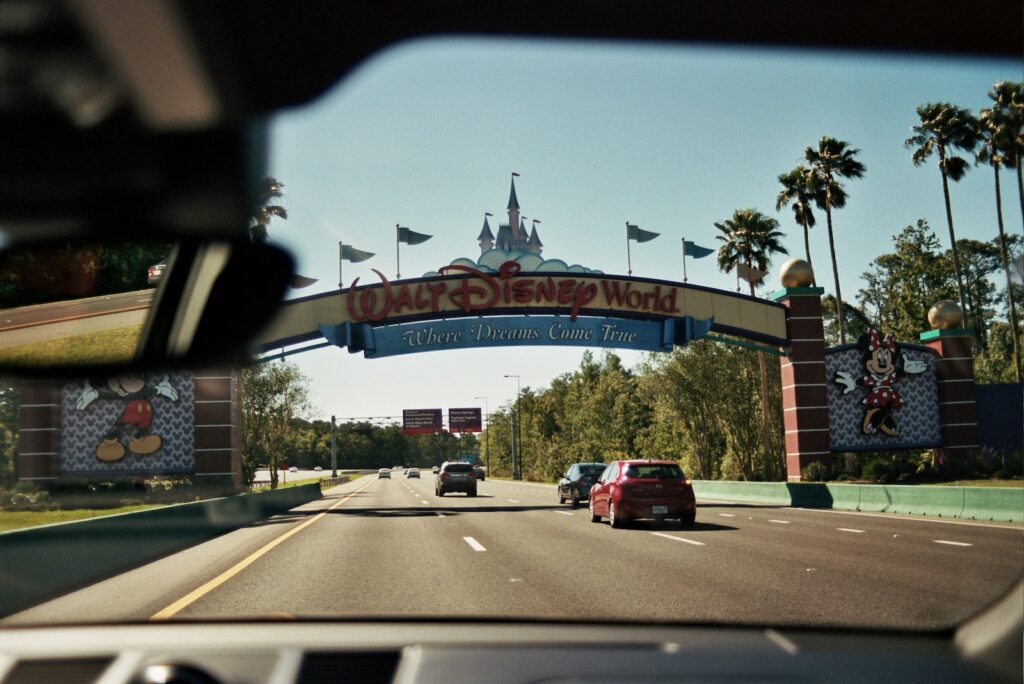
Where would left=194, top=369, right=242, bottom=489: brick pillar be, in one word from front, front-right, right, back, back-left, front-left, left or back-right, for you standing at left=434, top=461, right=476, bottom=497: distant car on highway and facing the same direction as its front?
back-left

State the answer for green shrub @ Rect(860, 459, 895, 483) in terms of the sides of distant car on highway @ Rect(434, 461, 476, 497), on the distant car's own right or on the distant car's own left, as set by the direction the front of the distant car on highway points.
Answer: on the distant car's own right

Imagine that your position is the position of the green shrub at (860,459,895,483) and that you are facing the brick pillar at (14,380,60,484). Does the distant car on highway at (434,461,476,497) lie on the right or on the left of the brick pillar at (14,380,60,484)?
right

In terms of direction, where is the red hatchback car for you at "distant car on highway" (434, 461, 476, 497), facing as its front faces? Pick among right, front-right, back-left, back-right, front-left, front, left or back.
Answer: back

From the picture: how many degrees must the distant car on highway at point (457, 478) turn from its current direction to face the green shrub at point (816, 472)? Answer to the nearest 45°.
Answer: approximately 135° to its right

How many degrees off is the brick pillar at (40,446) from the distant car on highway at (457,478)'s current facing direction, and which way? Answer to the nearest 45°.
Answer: approximately 135° to its left

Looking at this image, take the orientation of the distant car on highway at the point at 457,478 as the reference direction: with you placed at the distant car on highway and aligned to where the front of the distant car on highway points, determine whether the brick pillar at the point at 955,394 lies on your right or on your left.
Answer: on your right

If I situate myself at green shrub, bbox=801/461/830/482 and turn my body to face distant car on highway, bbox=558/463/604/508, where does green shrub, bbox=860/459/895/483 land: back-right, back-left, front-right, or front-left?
back-left

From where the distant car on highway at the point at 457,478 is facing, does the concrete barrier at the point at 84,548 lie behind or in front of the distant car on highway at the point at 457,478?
behind

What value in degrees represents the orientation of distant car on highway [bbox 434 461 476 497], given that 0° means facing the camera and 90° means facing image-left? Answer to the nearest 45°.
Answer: approximately 180°
